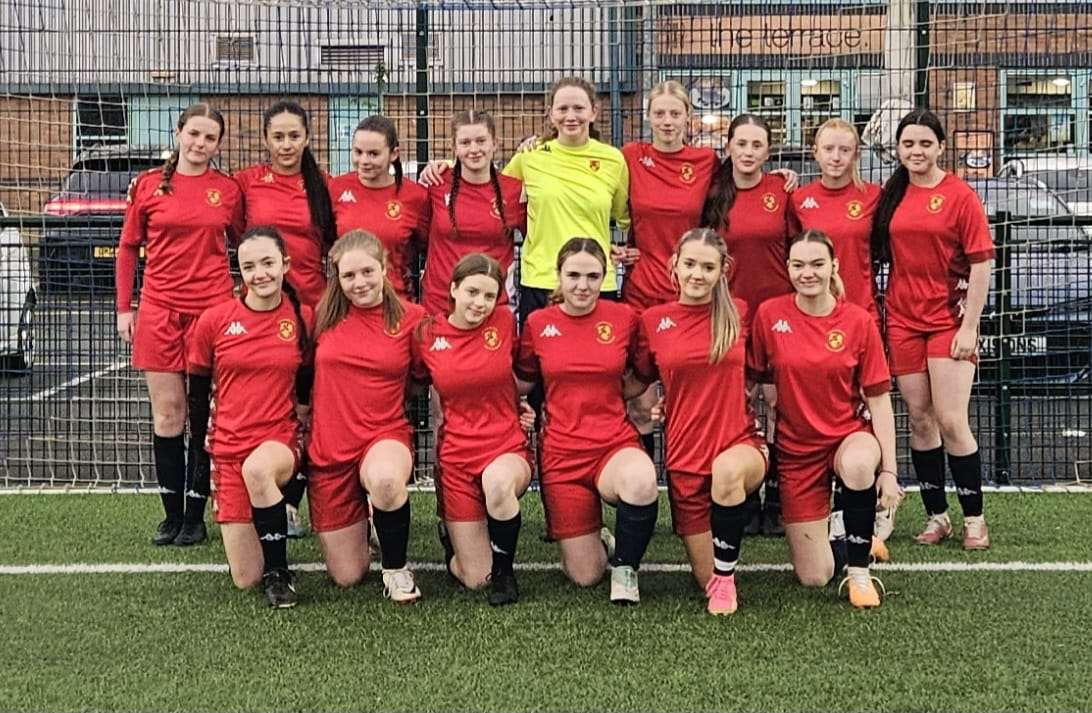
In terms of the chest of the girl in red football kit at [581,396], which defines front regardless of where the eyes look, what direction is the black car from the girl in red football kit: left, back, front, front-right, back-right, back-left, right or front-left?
back-right

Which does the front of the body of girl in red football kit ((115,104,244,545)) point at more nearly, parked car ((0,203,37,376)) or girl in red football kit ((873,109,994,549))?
the girl in red football kit

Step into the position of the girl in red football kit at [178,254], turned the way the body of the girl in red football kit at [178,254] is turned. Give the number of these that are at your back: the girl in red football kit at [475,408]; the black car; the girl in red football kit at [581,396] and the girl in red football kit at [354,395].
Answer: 1

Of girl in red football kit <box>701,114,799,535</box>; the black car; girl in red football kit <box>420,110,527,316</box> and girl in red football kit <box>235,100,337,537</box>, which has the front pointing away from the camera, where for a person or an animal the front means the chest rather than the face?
the black car

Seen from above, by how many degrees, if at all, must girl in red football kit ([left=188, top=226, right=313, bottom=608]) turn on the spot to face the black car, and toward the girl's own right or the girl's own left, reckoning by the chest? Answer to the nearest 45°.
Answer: approximately 180°

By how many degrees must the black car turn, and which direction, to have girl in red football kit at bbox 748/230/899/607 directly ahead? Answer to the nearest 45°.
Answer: approximately 135° to its right

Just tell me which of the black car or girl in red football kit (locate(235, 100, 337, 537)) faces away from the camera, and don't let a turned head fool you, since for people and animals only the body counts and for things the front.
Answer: the black car

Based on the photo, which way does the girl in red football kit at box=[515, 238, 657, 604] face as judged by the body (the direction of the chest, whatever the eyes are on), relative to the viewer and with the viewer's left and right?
facing the viewer

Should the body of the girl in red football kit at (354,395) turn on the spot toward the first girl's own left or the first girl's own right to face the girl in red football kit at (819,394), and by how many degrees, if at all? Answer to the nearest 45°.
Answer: approximately 90° to the first girl's own left

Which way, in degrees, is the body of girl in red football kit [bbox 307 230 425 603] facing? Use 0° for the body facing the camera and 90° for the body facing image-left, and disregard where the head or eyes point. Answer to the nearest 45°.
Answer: approximately 0°
